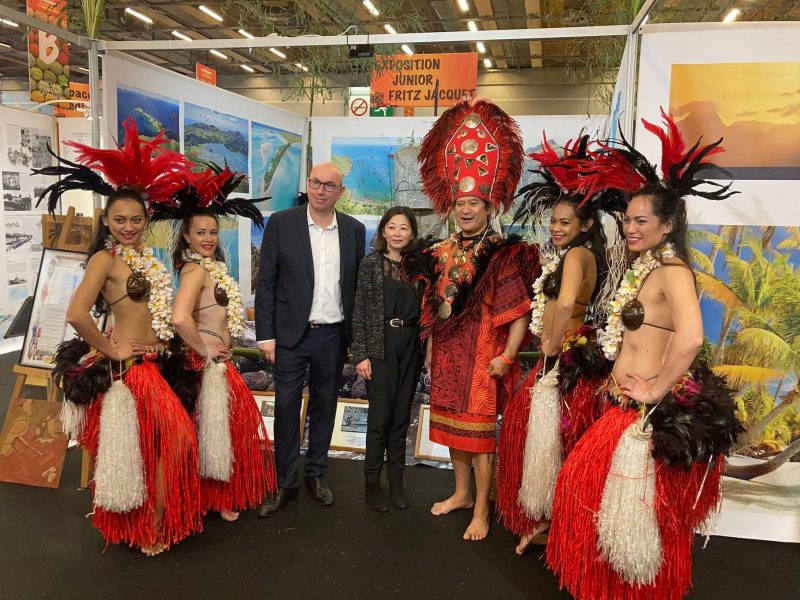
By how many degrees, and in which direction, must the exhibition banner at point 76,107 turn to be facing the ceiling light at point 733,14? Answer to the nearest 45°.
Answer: approximately 45° to its left

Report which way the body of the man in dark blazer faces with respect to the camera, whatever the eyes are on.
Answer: toward the camera

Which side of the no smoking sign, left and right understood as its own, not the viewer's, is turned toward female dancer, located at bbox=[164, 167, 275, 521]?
front

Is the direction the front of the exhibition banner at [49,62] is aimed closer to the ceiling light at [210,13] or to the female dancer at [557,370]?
the female dancer

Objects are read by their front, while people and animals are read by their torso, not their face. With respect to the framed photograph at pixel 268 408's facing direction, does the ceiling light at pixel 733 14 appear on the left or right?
on its left

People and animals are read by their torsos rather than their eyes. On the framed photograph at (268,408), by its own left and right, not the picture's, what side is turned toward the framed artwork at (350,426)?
left

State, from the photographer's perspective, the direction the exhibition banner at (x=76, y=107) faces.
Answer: facing the viewer

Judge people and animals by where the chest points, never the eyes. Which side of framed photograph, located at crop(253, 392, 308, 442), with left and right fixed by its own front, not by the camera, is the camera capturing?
front

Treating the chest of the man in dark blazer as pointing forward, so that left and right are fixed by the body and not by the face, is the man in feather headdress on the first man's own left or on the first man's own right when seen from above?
on the first man's own left

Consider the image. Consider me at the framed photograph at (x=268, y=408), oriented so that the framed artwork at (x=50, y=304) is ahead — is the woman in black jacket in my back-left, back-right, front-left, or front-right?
back-left
